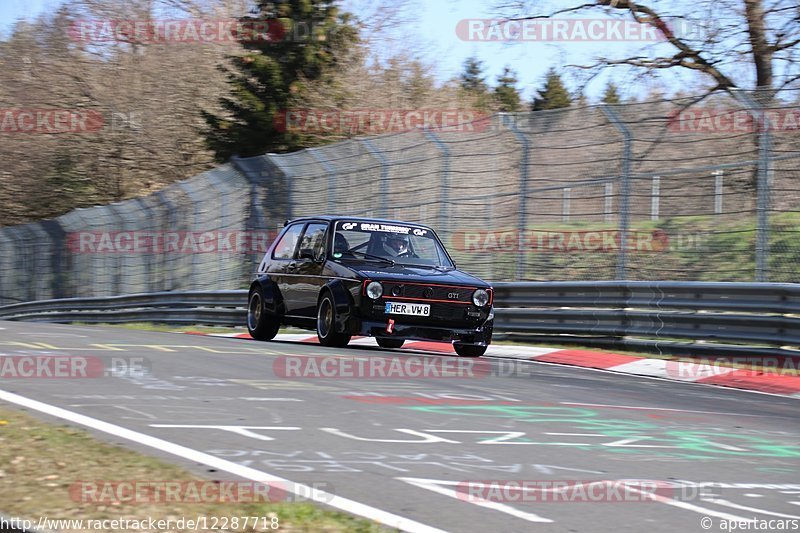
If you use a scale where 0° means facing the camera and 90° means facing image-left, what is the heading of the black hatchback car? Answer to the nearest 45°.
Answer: approximately 315°

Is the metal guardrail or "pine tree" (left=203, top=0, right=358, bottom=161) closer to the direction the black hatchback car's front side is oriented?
the metal guardrail

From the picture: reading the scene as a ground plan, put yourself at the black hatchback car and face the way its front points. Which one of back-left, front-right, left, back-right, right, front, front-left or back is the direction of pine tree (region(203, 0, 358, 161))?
back-left

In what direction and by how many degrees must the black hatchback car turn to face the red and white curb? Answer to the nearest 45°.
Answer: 0° — it already faces it

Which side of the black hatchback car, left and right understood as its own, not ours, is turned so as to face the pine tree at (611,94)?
left

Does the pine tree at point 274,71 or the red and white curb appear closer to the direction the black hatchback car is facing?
the red and white curb
